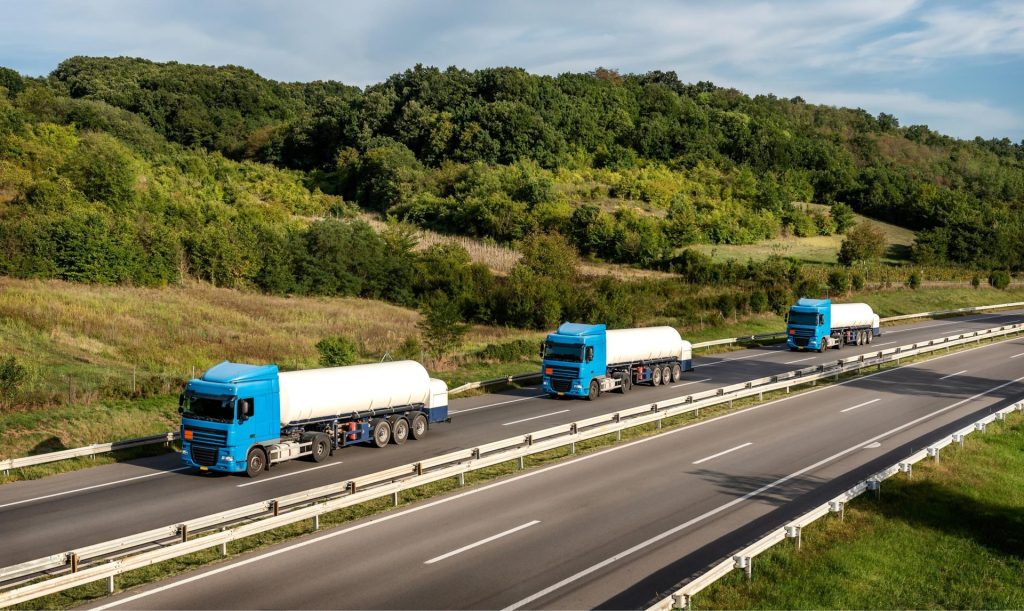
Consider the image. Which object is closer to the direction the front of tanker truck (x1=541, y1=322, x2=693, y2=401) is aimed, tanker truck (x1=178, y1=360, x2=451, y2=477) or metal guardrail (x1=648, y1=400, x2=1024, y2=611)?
the tanker truck

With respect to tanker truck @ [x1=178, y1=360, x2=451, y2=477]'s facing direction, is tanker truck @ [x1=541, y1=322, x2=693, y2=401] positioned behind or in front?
behind

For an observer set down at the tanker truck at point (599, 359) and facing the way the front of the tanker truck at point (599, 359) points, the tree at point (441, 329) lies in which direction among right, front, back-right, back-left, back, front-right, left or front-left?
right

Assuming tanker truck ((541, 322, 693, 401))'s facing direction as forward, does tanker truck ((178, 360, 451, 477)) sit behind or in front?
in front

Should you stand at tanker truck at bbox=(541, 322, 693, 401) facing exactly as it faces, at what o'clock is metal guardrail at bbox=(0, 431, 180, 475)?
The metal guardrail is roughly at 12 o'clock from the tanker truck.

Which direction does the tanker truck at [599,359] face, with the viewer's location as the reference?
facing the viewer and to the left of the viewer

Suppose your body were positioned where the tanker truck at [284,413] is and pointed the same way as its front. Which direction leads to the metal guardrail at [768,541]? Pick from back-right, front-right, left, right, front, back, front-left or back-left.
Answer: left

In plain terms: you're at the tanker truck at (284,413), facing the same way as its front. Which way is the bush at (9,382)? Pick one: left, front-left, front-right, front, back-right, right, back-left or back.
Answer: right

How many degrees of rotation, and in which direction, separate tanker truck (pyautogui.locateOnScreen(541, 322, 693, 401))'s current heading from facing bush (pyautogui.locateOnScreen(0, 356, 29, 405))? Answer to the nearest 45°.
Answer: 0° — it already faces it

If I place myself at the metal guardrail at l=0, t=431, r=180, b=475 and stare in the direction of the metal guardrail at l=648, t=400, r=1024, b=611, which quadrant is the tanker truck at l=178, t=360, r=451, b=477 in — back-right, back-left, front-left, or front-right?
front-left

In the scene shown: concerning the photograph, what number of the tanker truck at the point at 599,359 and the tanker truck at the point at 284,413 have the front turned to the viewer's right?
0

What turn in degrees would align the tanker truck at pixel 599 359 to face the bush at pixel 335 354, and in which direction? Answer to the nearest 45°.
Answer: approximately 45° to its right

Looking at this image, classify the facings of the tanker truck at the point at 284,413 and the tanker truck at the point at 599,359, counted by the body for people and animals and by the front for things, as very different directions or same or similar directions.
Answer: same or similar directions

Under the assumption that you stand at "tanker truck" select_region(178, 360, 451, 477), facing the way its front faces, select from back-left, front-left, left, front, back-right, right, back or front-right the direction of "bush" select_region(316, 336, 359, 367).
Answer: back-right
